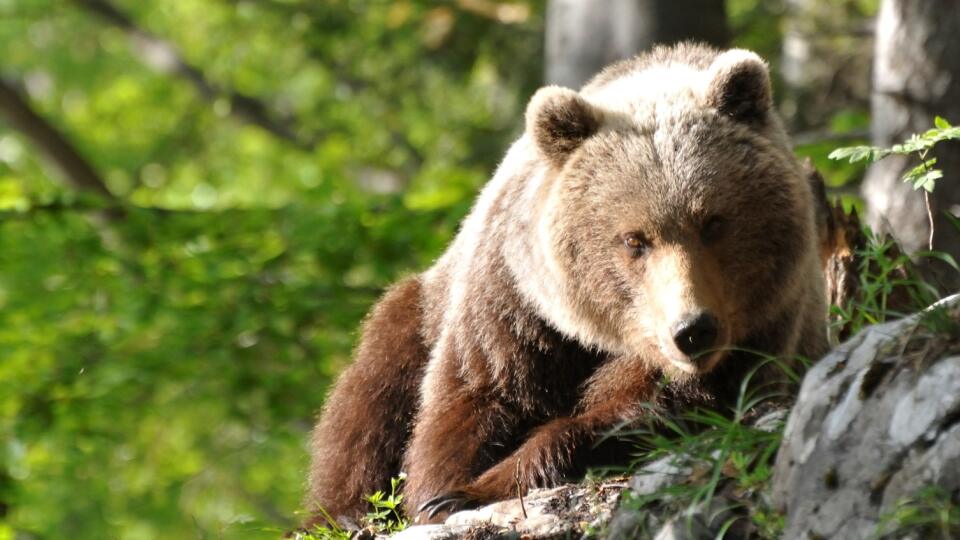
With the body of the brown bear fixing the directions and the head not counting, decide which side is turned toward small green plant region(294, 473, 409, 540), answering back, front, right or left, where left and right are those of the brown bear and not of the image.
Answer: right

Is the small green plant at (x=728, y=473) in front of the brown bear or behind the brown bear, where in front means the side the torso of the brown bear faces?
in front

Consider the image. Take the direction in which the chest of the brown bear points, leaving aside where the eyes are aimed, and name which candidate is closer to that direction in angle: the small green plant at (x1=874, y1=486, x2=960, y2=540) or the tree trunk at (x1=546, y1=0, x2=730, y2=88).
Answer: the small green plant

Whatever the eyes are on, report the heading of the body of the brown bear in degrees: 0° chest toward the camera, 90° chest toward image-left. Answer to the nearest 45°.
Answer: approximately 315°

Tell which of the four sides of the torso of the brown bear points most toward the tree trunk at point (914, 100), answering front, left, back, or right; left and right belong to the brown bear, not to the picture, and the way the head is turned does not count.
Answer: left

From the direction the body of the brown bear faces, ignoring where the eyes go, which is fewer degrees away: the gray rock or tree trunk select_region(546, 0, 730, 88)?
the gray rock

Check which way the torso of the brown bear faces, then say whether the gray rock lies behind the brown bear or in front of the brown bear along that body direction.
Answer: in front

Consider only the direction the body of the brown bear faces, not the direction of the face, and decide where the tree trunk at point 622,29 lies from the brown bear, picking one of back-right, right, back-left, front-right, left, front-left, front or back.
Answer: back-left
